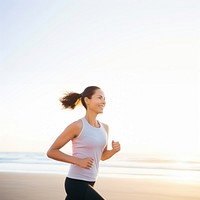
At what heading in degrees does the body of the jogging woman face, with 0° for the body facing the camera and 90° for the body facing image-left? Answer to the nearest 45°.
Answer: approximately 315°
